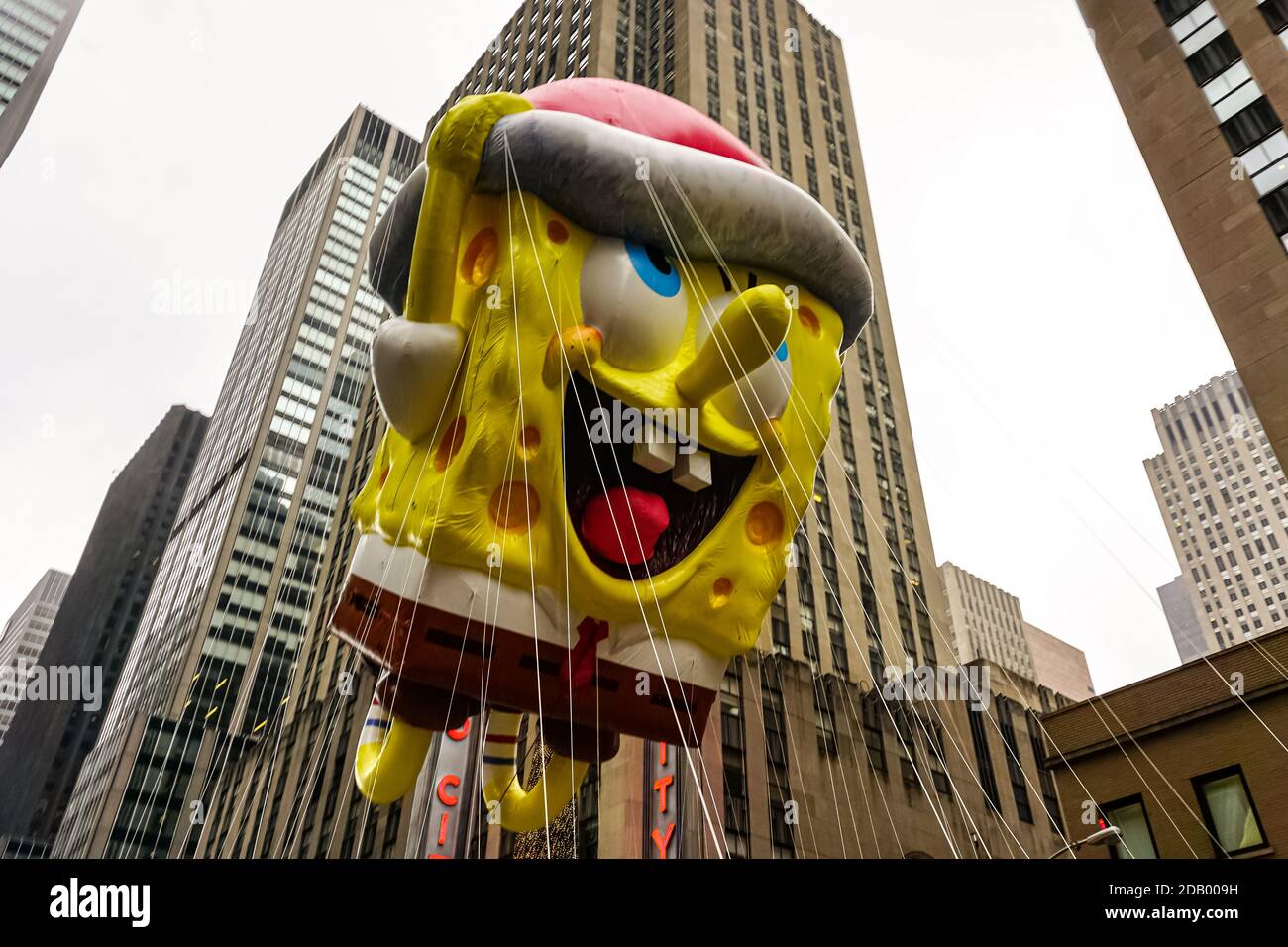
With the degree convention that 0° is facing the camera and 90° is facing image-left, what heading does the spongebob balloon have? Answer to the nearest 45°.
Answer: approximately 315°

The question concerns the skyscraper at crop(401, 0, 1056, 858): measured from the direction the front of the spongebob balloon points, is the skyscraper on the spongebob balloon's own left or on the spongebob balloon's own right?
on the spongebob balloon's own left

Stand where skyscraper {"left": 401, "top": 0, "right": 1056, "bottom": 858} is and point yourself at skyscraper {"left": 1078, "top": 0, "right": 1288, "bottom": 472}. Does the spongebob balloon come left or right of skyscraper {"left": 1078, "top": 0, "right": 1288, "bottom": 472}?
right

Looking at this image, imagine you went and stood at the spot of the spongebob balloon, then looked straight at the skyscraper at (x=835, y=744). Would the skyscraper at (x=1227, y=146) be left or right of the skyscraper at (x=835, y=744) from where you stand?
right

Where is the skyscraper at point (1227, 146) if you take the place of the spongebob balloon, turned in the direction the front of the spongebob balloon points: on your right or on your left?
on your left
